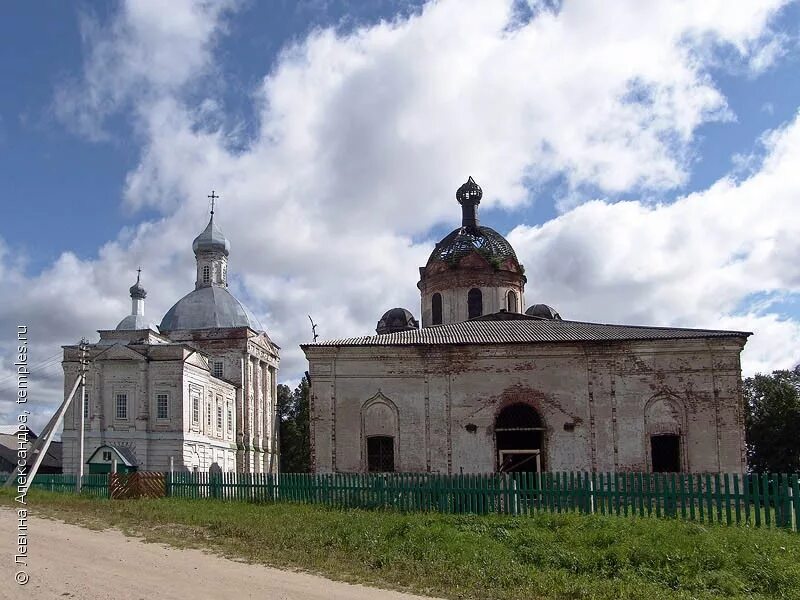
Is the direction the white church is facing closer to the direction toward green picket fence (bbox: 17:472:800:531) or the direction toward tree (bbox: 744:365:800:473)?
the green picket fence

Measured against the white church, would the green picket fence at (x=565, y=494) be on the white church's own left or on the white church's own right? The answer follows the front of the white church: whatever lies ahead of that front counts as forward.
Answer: on the white church's own left

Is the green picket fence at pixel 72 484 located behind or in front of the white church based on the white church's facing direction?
in front

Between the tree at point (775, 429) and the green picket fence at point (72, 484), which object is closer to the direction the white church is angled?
the green picket fence

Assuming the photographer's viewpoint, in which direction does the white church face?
facing the viewer and to the left of the viewer

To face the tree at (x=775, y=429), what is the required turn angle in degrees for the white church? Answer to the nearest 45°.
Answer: approximately 135° to its left
